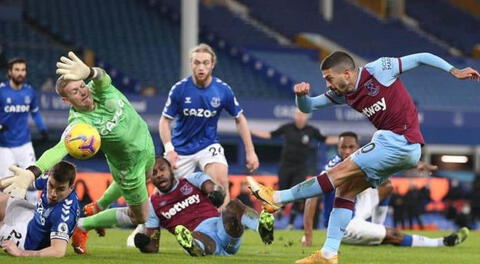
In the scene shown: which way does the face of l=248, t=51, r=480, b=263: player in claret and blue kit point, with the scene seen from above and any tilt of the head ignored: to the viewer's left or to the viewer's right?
to the viewer's left

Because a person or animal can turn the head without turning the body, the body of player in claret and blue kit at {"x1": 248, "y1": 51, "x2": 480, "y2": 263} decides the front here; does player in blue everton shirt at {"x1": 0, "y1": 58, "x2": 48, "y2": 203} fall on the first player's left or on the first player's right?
on the first player's right

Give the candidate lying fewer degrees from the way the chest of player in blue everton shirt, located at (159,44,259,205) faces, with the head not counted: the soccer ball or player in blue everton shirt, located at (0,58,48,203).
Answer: the soccer ball

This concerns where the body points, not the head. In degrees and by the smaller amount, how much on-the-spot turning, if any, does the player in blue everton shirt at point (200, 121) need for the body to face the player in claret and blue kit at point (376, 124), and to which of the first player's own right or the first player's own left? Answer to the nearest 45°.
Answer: approximately 45° to the first player's own left

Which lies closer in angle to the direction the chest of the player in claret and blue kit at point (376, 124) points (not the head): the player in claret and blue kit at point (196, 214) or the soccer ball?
the soccer ball

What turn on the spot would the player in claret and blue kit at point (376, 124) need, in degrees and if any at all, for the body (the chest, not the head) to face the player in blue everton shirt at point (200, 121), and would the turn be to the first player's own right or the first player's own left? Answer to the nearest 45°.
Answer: approximately 90° to the first player's own right

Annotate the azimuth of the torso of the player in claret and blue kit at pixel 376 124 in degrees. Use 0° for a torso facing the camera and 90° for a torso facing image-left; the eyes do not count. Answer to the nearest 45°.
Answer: approximately 45°

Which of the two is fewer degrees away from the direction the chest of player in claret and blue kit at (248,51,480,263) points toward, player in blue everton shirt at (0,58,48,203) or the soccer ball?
the soccer ball

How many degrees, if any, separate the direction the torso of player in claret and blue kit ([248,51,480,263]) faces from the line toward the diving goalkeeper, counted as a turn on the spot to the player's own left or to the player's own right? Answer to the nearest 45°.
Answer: approximately 45° to the player's own right
